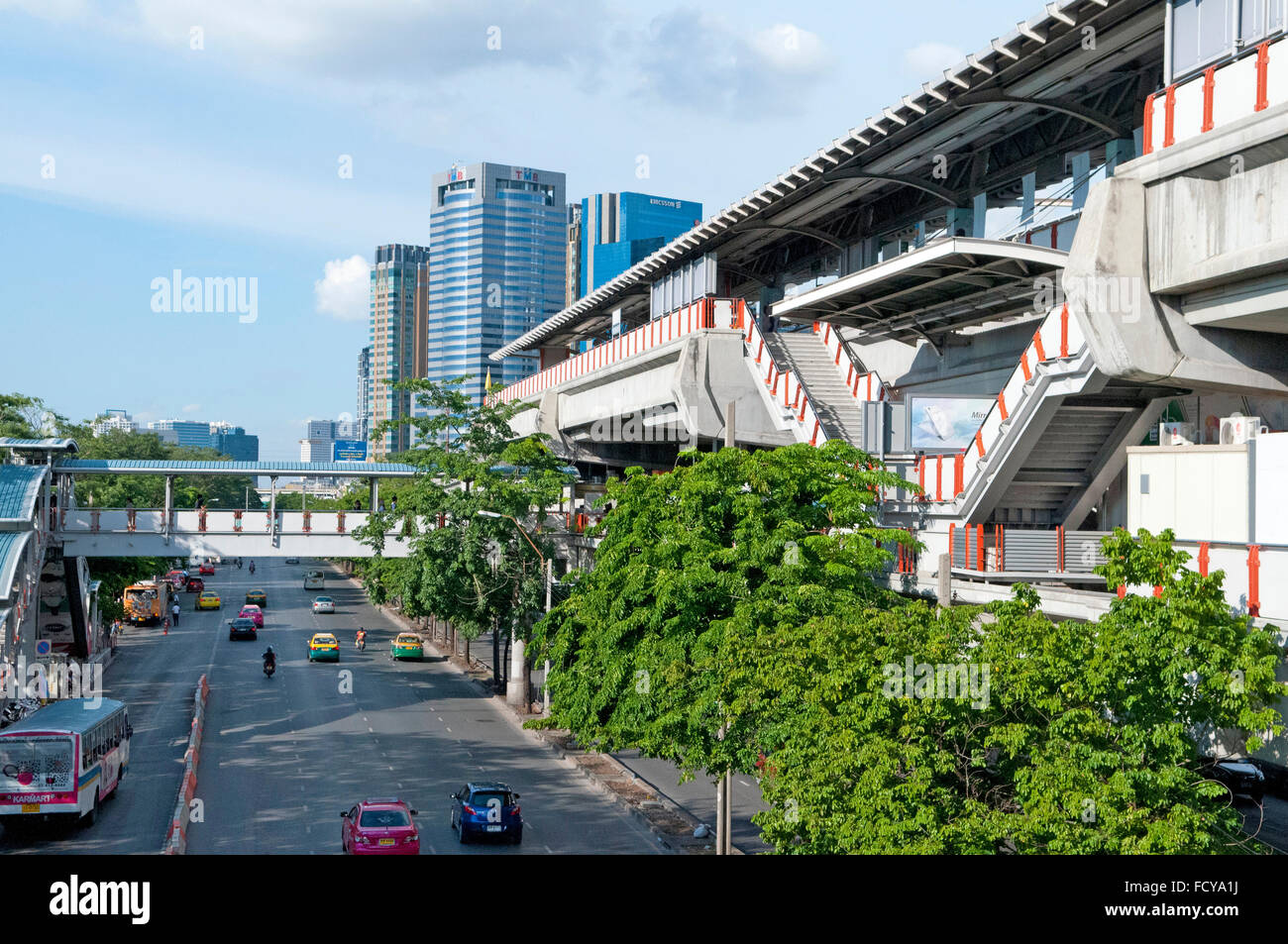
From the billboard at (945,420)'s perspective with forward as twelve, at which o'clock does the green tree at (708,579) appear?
The green tree is roughly at 2 o'clock from the billboard.

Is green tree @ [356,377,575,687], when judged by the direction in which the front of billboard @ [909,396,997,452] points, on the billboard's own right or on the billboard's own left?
on the billboard's own right

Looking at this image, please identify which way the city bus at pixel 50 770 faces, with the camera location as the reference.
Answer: facing away from the viewer and to the right of the viewer

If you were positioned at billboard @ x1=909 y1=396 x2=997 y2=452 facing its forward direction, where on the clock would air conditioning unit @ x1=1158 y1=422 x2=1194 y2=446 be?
The air conditioning unit is roughly at 9 o'clock from the billboard.

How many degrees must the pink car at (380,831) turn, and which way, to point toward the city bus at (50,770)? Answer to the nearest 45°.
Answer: approximately 45° to its left

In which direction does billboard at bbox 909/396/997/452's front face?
toward the camera

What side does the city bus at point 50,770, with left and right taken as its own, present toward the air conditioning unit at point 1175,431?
right

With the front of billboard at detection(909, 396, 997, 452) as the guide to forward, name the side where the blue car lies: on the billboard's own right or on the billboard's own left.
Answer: on the billboard's own right
